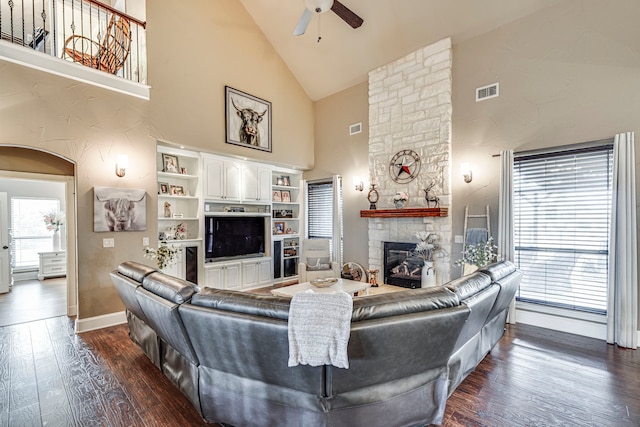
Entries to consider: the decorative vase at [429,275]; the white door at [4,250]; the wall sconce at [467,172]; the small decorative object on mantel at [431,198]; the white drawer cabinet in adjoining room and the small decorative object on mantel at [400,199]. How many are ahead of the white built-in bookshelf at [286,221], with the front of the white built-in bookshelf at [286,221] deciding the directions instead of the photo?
4

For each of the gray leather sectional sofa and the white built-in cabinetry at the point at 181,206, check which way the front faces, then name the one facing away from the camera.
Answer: the gray leather sectional sofa

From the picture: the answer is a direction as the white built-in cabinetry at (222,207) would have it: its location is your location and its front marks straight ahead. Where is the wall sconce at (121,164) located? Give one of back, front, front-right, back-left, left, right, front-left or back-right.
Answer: right

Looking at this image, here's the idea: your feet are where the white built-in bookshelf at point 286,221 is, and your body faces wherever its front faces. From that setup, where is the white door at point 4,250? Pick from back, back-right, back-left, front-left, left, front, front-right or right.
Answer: back-right

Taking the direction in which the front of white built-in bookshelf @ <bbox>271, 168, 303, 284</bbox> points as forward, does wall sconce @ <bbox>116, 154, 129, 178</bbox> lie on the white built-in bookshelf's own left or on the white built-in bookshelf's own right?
on the white built-in bookshelf's own right

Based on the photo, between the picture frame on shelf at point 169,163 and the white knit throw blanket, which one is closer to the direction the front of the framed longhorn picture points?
the white knit throw blanket

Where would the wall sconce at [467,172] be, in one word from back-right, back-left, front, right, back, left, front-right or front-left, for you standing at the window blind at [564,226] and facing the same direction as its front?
front-right

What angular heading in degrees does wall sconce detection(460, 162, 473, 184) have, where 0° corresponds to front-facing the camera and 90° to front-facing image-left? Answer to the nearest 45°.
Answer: approximately 45°

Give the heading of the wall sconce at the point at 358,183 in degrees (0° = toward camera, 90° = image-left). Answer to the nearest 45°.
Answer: approximately 45°

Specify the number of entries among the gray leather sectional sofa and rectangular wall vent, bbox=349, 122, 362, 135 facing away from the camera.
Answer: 1

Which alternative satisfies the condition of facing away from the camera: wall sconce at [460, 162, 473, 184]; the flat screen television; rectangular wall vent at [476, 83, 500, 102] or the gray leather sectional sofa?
the gray leather sectional sofa

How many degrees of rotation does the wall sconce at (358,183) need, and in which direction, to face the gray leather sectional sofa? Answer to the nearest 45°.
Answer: approximately 45° to its left

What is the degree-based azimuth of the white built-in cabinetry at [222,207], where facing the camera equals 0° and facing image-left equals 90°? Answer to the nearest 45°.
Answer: approximately 315°

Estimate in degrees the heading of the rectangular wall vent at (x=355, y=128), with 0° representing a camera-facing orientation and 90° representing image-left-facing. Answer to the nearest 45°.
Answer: approximately 45°

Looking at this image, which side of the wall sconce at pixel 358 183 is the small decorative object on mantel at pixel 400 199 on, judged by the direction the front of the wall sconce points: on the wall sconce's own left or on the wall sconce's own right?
on the wall sconce's own left
